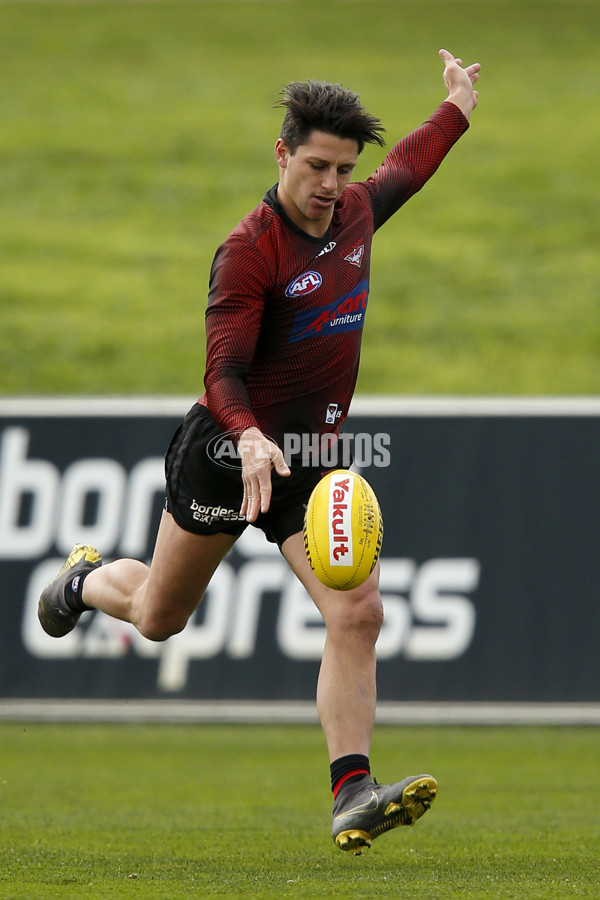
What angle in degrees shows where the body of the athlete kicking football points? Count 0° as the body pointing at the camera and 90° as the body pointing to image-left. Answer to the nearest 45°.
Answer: approximately 315°
